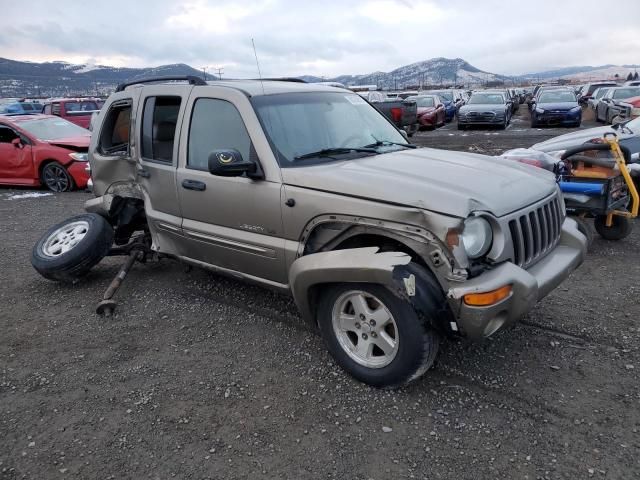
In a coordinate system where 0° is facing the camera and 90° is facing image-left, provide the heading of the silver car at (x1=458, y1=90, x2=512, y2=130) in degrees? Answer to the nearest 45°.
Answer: approximately 0°

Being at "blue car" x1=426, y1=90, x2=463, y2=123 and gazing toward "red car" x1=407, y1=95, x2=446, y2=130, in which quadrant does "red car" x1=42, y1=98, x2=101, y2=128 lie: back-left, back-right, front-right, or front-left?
front-right

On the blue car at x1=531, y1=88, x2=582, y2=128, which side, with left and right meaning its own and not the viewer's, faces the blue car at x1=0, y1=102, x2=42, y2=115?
right

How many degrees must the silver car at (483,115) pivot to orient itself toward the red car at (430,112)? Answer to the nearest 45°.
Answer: approximately 135° to its right

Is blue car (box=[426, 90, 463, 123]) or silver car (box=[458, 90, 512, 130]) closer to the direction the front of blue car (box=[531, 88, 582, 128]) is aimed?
the silver car

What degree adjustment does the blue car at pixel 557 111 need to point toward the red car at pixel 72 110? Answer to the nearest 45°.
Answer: approximately 45° to its right

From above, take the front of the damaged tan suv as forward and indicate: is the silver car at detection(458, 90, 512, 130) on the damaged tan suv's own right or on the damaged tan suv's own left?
on the damaged tan suv's own left

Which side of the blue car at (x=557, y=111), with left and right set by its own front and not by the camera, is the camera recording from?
front

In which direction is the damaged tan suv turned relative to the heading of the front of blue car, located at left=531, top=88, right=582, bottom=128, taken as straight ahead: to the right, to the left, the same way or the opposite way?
to the left

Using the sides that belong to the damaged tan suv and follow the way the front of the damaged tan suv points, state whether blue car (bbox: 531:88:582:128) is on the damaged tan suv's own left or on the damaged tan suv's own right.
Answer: on the damaged tan suv's own left

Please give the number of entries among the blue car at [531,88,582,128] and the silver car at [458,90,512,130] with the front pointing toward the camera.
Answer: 2

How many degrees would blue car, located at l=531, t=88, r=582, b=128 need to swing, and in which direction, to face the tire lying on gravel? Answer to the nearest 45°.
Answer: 0° — it already faces it

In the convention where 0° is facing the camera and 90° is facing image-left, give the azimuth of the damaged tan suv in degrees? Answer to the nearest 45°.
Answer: approximately 315°
